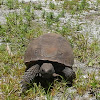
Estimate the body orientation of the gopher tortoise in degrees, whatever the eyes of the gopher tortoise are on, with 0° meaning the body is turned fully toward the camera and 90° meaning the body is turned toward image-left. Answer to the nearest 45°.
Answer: approximately 0°

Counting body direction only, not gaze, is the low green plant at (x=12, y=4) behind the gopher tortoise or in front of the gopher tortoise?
behind
